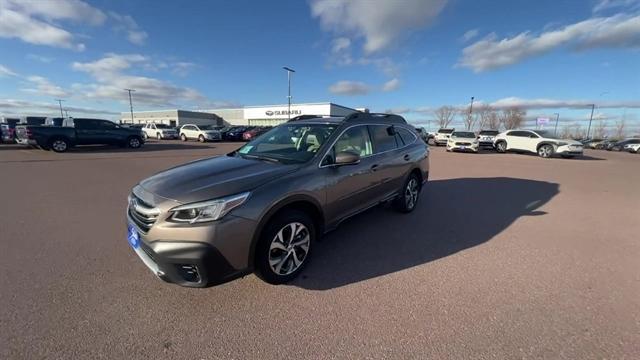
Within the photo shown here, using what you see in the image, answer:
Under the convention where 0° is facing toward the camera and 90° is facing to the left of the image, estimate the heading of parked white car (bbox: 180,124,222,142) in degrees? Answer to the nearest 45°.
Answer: approximately 315°

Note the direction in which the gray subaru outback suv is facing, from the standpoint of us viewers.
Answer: facing the viewer and to the left of the viewer

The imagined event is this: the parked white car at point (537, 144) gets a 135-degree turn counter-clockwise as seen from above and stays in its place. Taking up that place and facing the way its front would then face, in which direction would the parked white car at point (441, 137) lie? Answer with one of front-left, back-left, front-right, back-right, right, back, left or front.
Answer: front-left

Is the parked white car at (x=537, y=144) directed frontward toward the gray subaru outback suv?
no

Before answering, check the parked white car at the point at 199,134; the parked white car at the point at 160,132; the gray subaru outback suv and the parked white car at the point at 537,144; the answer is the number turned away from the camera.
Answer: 0

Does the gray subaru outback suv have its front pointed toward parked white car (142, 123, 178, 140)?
no

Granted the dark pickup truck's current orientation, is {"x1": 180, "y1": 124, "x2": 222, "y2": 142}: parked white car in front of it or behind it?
in front

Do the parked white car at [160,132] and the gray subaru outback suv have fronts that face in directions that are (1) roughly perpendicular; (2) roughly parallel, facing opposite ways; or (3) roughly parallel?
roughly perpendicular

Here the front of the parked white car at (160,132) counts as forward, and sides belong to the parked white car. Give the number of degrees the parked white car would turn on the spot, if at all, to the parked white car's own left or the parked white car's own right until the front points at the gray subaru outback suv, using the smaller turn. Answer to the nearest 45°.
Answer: approximately 45° to the parked white car's own right

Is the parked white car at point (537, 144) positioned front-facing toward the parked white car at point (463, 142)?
no

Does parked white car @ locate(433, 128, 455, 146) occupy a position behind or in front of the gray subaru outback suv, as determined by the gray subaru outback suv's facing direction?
behind

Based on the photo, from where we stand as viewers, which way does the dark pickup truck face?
facing away from the viewer and to the right of the viewer

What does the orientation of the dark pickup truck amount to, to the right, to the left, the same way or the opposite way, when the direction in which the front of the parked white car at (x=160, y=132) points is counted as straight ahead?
to the left

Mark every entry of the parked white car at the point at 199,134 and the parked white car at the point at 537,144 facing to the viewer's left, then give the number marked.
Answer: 0

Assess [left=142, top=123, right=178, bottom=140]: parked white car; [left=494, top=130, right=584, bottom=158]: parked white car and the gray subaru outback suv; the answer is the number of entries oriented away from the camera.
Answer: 0

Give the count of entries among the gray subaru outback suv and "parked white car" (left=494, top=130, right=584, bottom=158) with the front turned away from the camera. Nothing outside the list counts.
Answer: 0
